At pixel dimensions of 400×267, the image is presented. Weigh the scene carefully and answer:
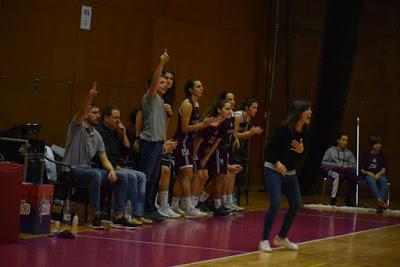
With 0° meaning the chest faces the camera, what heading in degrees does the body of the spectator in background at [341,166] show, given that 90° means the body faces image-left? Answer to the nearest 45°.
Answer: approximately 0°

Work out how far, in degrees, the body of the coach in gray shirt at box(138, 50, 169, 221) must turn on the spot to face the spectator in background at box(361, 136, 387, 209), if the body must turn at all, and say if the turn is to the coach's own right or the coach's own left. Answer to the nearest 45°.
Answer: approximately 45° to the coach's own left

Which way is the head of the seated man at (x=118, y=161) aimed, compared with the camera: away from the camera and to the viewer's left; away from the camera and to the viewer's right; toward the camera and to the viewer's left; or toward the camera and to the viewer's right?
toward the camera and to the viewer's right

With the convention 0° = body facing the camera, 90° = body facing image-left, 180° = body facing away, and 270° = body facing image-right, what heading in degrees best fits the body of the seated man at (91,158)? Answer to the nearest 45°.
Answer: approximately 315°

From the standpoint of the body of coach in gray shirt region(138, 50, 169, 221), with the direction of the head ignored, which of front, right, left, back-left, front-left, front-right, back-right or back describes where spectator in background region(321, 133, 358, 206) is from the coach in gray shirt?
front-left

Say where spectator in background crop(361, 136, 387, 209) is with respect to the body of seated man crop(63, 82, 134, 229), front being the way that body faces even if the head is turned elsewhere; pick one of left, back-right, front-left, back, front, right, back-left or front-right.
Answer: left

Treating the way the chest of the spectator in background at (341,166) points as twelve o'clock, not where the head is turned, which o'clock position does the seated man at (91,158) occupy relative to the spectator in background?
The seated man is roughly at 1 o'clock from the spectator in background.

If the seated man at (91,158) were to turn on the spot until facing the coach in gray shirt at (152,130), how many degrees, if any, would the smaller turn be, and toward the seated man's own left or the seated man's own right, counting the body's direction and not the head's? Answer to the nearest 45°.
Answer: approximately 90° to the seated man's own left
